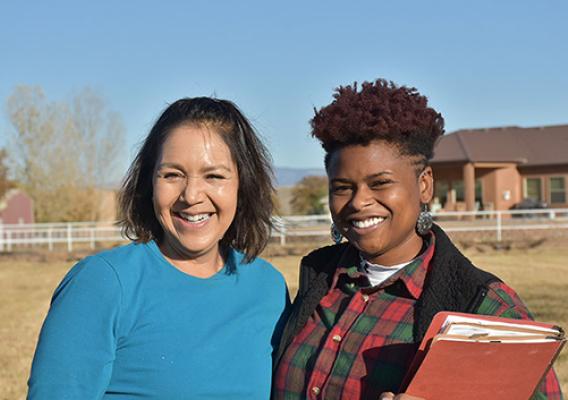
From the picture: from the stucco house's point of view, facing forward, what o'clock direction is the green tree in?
The green tree is roughly at 3 o'clock from the stucco house.

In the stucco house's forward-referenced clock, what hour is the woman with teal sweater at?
The woman with teal sweater is roughly at 12 o'clock from the stucco house.

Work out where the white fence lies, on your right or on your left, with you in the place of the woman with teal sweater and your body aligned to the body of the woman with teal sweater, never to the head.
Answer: on your left

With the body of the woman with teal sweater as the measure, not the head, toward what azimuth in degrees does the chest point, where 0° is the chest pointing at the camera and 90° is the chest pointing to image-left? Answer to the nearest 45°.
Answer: approximately 315°

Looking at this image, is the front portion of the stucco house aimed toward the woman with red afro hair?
yes

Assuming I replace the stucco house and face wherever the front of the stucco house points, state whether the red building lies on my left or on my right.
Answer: on my right
